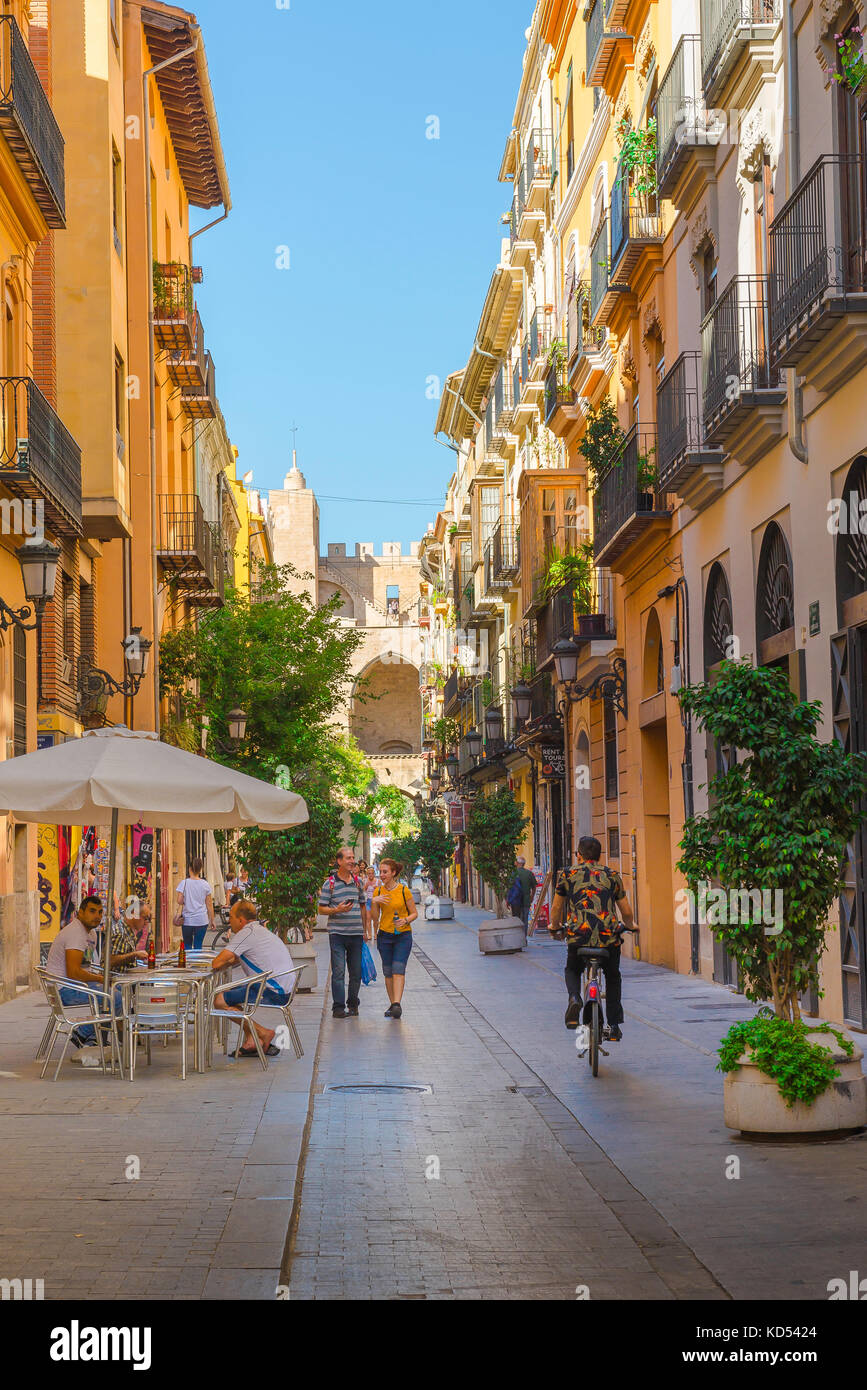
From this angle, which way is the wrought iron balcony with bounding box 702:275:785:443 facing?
to the viewer's left

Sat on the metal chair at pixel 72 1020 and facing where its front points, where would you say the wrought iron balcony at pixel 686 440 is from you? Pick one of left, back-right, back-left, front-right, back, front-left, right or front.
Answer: front-left

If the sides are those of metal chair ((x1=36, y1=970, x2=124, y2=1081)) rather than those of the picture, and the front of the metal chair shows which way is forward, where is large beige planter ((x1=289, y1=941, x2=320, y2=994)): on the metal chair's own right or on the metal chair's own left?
on the metal chair's own left

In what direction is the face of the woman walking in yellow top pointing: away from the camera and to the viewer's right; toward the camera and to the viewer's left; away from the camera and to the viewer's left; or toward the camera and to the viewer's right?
toward the camera and to the viewer's left

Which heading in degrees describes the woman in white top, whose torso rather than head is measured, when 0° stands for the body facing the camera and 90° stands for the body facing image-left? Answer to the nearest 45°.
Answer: approximately 180°

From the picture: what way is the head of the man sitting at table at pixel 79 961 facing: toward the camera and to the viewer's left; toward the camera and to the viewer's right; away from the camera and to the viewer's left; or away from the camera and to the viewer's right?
toward the camera and to the viewer's right

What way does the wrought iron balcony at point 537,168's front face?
to the viewer's left

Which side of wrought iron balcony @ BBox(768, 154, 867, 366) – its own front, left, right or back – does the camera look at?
left

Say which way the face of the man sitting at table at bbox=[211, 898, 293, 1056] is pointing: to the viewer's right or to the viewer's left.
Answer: to the viewer's left

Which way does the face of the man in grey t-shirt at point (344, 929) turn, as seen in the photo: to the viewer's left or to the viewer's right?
to the viewer's right

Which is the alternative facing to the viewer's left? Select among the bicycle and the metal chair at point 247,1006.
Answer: the metal chair

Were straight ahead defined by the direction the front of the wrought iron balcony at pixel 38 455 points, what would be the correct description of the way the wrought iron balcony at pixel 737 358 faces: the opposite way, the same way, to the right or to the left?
the opposite way

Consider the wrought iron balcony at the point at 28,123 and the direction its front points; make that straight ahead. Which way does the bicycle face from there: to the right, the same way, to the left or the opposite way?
to the left

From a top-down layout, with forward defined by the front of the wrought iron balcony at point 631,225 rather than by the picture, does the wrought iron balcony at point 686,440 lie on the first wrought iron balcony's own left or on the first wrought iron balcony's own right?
on the first wrought iron balcony's own left

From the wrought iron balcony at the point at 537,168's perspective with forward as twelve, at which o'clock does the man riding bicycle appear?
The man riding bicycle is roughly at 9 o'clock from the wrought iron balcony.

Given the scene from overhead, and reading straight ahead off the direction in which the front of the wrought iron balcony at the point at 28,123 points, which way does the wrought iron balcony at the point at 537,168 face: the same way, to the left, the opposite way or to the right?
the opposite way

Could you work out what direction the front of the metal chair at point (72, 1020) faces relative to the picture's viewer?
facing to the right of the viewer

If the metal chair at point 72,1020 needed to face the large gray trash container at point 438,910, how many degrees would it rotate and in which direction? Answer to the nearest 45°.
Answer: approximately 90° to its left
